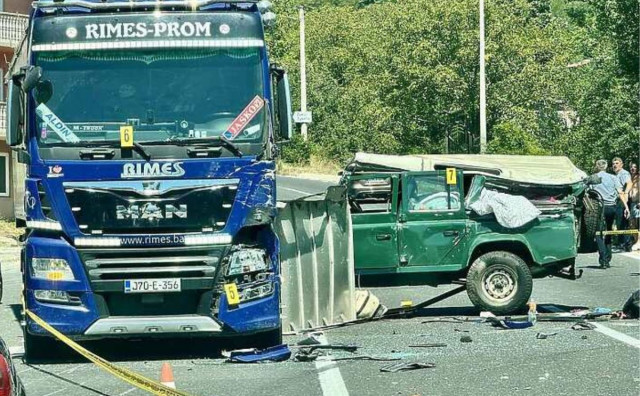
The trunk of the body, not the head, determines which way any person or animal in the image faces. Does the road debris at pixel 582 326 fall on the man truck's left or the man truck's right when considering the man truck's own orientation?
on its left

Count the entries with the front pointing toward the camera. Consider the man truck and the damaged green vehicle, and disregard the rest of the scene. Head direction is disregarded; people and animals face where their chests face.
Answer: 1

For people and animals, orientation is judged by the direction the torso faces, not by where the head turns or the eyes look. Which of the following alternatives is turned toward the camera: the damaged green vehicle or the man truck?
the man truck

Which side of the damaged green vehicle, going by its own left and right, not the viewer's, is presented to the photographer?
left

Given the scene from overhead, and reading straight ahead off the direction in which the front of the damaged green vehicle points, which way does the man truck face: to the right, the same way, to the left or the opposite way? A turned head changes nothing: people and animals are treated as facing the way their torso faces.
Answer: to the left

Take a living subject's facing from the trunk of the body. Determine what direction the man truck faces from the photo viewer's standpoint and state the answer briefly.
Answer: facing the viewer

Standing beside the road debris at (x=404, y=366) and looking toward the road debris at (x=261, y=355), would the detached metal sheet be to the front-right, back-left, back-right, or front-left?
front-right

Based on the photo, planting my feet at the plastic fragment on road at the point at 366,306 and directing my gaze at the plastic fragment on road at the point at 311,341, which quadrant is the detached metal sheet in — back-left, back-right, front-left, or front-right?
front-right

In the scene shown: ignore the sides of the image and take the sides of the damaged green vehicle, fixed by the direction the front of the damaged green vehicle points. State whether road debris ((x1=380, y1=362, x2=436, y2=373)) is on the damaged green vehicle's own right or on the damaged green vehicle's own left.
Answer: on the damaged green vehicle's own left
